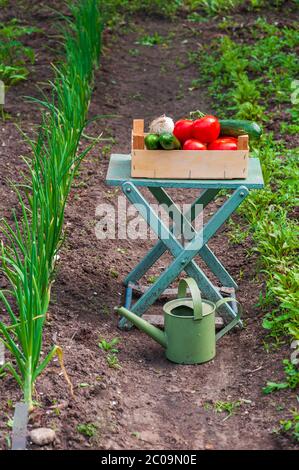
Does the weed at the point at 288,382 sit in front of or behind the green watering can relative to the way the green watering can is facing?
behind

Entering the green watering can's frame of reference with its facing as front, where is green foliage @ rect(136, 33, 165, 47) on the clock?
The green foliage is roughly at 3 o'clock from the green watering can.

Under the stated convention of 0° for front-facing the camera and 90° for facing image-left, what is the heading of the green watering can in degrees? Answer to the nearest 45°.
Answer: approximately 90°

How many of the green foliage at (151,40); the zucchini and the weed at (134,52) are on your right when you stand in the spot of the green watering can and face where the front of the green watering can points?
3

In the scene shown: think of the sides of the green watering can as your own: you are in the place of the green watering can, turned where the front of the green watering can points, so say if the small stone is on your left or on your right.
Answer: on your left

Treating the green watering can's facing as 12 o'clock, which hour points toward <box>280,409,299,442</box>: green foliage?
The green foliage is roughly at 8 o'clock from the green watering can.

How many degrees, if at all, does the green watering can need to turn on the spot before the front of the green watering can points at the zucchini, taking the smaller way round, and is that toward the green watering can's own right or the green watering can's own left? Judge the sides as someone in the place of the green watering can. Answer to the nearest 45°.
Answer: approximately 90° to the green watering can's own right

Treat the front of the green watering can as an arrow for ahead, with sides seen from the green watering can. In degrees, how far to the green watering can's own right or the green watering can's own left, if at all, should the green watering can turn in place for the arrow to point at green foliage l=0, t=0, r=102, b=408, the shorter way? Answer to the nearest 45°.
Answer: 0° — it already faces it
